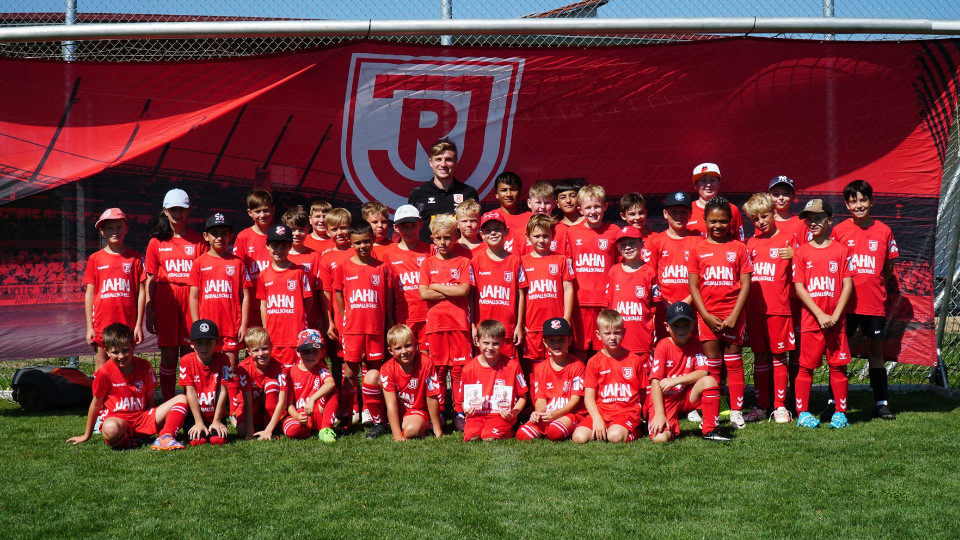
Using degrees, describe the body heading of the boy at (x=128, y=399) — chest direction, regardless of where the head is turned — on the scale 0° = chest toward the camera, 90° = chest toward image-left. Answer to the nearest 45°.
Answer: approximately 0°

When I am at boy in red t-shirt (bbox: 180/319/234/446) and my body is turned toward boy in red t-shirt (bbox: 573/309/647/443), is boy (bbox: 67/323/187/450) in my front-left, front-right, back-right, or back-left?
back-right

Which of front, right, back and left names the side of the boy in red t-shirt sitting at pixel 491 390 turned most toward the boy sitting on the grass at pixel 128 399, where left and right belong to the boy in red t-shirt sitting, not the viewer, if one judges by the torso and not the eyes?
right

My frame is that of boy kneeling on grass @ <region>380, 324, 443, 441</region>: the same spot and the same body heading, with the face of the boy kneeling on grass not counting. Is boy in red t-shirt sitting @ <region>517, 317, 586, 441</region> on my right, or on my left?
on my left
